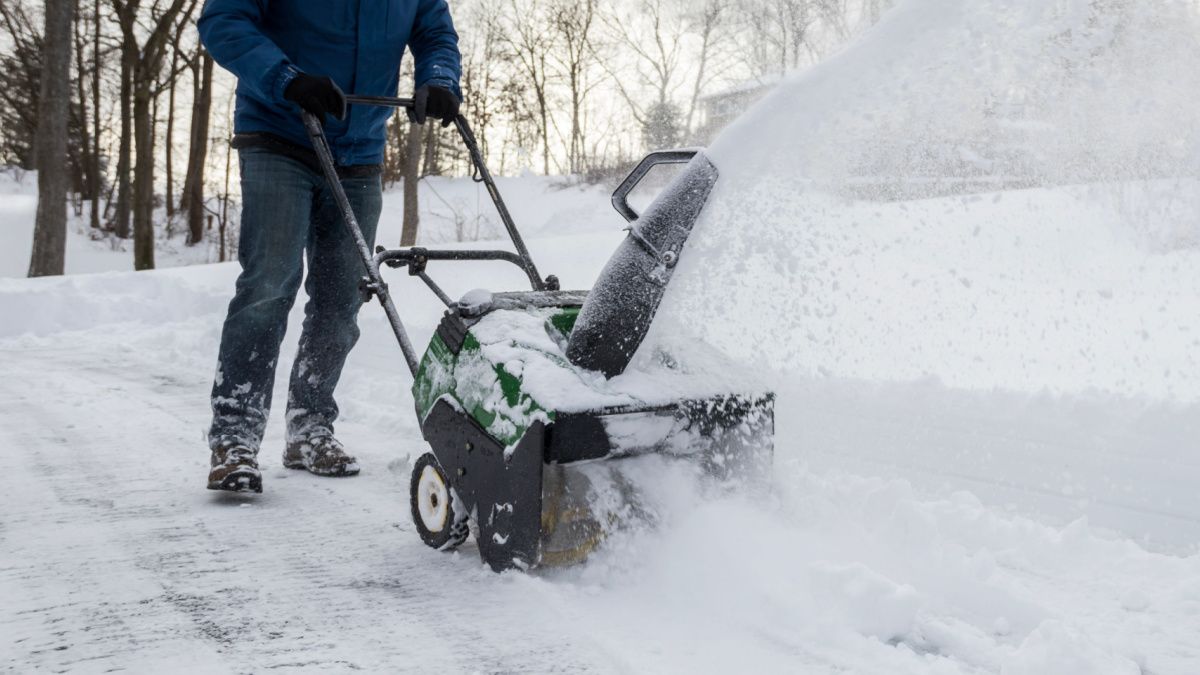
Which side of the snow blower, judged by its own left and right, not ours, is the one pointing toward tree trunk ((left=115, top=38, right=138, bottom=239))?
back

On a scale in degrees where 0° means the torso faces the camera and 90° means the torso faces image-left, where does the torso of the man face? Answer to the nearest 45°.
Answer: approximately 315°

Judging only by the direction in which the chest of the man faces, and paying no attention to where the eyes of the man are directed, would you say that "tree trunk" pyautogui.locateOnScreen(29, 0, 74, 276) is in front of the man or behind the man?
behind

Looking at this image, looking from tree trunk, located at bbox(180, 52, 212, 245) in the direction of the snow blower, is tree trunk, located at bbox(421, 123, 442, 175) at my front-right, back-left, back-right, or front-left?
back-left

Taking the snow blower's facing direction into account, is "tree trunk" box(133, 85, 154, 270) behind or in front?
behind

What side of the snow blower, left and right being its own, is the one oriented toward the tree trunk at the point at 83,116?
back

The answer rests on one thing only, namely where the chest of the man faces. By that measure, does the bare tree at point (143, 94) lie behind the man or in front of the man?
behind

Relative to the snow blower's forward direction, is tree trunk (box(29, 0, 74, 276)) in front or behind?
behind

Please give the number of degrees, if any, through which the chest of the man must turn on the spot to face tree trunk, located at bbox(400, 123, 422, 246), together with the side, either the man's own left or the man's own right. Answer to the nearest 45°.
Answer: approximately 135° to the man's own left
